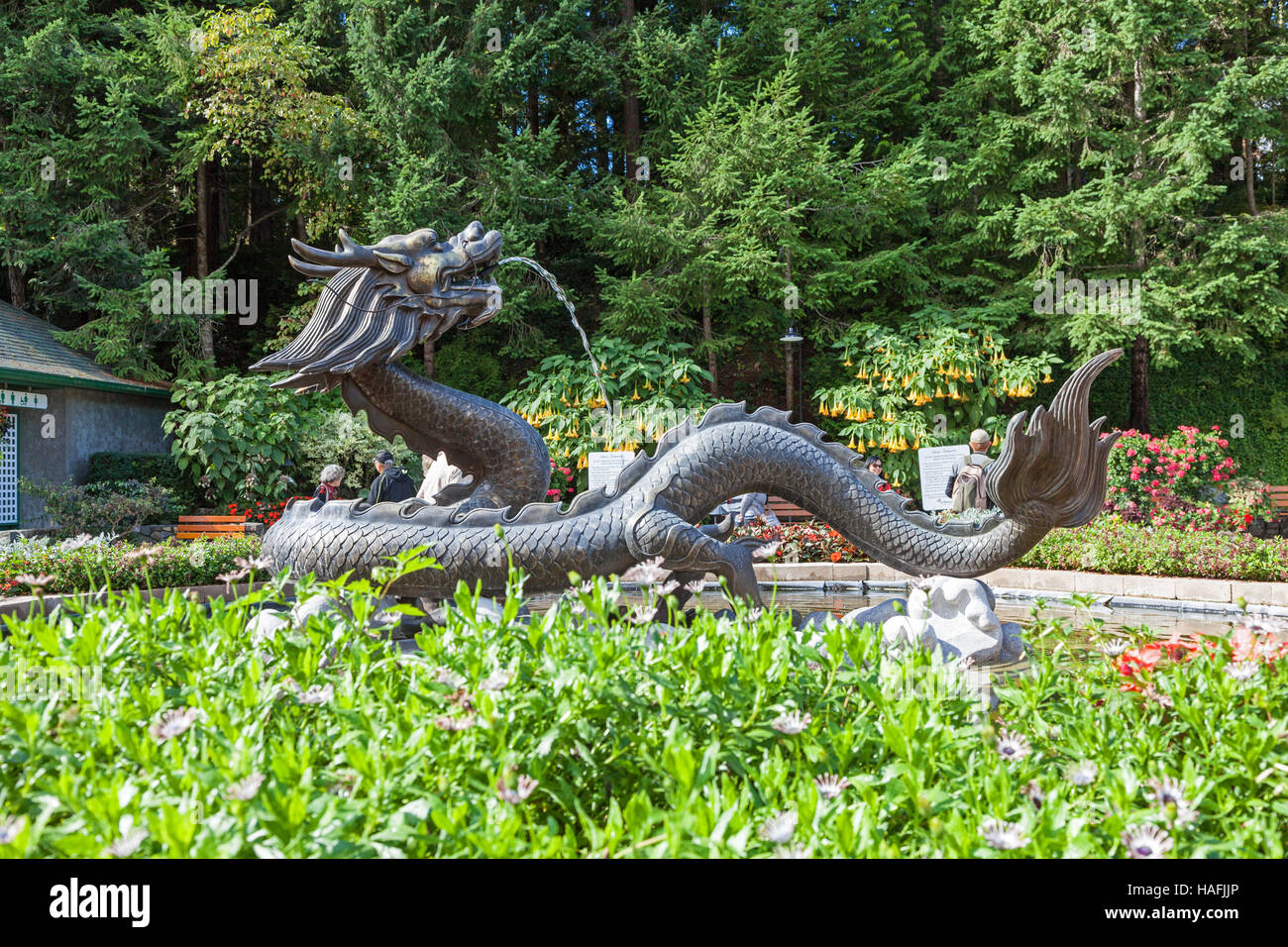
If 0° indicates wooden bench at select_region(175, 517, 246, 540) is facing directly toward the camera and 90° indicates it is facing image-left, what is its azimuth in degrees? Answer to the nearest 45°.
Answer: approximately 0°

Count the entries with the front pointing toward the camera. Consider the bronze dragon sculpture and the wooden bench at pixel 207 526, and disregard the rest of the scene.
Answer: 1

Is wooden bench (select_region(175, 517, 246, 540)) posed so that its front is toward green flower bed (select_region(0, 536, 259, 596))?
yes

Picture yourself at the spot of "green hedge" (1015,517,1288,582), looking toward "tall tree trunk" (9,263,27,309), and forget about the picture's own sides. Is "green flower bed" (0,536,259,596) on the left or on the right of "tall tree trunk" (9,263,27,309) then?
left

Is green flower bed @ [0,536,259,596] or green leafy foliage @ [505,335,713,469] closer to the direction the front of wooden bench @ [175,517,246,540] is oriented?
the green flower bed
